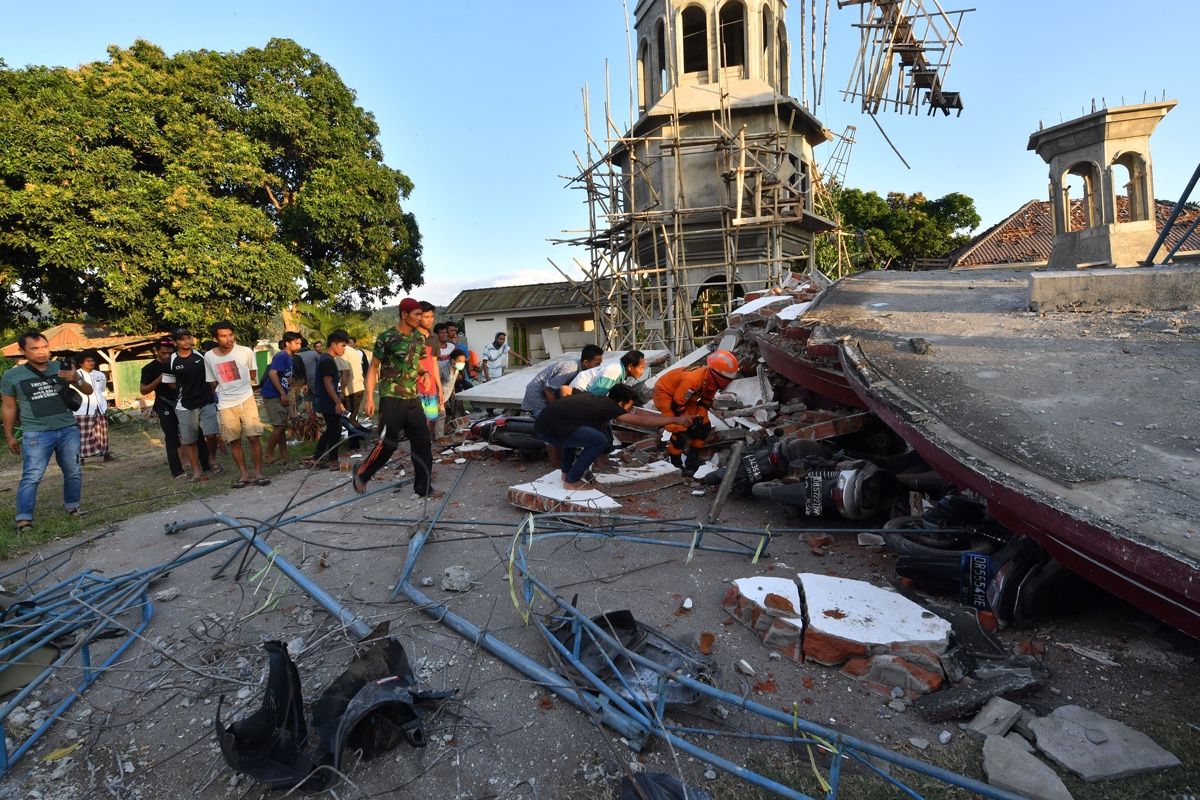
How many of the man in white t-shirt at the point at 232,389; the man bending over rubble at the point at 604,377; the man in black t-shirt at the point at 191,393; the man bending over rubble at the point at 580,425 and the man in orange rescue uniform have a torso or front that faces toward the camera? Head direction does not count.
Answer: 2

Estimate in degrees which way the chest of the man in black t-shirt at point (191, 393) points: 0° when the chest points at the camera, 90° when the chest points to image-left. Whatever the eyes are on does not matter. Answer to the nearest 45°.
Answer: approximately 0°

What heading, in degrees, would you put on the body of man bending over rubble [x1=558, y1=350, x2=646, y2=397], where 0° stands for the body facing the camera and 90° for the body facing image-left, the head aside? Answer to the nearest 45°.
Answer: approximately 270°

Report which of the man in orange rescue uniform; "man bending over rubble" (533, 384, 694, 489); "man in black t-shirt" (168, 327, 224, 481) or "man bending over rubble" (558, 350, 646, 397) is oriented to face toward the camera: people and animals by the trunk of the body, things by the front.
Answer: the man in black t-shirt
